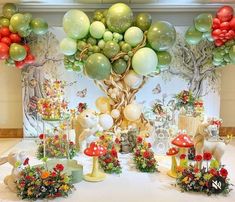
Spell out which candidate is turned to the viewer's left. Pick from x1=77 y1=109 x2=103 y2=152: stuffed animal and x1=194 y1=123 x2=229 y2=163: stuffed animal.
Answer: x1=194 y1=123 x2=229 y2=163: stuffed animal

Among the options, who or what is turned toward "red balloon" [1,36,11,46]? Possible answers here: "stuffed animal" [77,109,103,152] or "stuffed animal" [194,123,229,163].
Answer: "stuffed animal" [194,123,229,163]

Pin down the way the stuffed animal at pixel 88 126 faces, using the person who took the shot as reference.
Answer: facing the viewer and to the right of the viewer

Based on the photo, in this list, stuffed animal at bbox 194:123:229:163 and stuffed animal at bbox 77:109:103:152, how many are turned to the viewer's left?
1

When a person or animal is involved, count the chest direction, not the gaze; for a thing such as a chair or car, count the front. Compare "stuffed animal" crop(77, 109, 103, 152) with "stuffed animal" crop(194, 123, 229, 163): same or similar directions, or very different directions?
very different directions

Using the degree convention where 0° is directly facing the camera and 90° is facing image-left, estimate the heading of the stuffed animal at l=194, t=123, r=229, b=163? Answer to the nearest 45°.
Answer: approximately 90°

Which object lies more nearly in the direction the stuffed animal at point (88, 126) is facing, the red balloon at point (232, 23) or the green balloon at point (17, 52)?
the red balloon

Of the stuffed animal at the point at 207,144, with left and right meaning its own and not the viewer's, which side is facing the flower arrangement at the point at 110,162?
front

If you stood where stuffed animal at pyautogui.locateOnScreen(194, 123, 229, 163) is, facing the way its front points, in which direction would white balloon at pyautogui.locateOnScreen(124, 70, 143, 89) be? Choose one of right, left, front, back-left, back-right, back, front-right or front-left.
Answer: front-right
